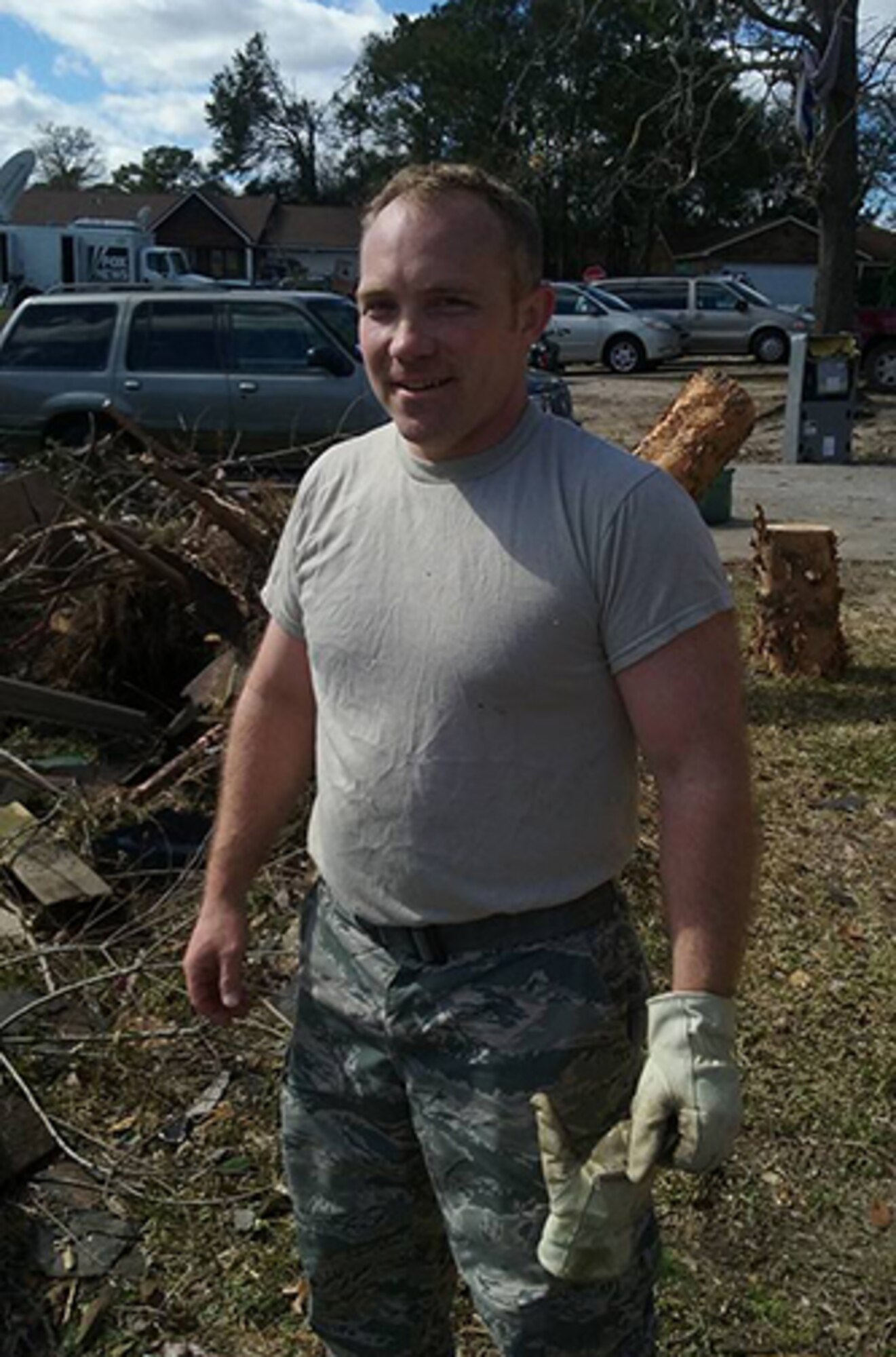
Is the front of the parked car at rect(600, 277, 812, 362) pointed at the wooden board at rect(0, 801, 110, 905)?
no

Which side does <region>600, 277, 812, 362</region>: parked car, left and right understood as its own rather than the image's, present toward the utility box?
right

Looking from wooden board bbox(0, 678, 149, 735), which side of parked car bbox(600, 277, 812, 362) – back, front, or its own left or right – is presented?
right

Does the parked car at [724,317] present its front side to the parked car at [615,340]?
no

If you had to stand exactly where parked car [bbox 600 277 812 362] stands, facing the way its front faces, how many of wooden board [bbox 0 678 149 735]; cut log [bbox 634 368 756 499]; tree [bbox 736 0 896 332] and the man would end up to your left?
0

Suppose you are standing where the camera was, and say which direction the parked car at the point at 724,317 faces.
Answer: facing to the right of the viewer

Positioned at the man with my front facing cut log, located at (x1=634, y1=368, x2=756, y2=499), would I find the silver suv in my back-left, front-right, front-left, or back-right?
front-left

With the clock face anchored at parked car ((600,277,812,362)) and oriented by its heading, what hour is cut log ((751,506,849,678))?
The cut log is roughly at 3 o'clock from the parked car.

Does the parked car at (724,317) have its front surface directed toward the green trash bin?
no

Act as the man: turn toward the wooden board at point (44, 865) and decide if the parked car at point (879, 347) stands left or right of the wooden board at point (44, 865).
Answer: right
